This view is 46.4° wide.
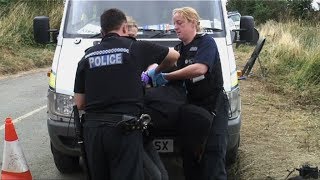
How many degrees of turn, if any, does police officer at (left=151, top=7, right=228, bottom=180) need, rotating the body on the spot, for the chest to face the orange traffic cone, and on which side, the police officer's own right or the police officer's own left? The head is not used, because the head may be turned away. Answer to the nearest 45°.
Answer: approximately 45° to the police officer's own right

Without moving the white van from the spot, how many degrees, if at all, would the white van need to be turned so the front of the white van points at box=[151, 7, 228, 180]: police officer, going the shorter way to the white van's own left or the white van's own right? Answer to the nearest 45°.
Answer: approximately 45° to the white van's own left

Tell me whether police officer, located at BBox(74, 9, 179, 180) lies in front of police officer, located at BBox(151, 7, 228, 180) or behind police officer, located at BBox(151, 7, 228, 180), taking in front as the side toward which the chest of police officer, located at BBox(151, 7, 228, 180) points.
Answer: in front

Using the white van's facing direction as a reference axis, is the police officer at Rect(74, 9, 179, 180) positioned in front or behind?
in front

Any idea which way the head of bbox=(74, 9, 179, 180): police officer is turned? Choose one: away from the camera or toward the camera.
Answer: away from the camera

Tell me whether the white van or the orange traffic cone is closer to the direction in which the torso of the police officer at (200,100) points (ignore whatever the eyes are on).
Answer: the orange traffic cone

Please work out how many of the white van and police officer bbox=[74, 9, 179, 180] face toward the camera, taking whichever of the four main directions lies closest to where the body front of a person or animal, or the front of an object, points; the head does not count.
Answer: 1

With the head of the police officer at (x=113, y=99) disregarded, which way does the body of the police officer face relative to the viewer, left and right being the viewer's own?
facing away from the viewer and to the right of the viewer

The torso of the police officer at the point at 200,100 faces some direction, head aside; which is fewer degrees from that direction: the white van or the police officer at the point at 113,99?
the police officer

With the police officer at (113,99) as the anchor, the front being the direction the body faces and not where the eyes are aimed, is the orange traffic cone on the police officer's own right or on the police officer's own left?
on the police officer's own left
